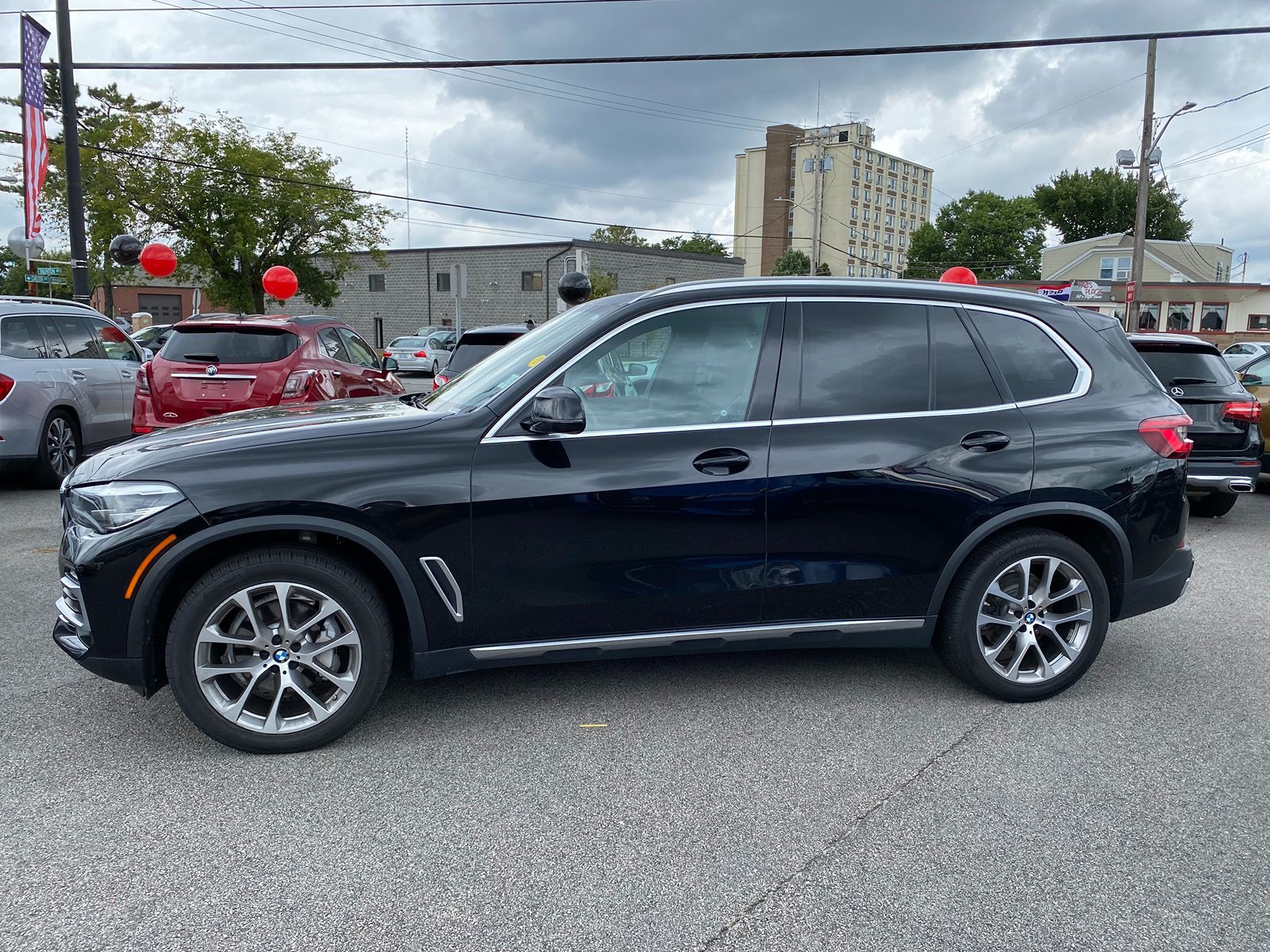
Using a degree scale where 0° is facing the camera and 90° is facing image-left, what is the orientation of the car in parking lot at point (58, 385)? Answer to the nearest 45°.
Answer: approximately 225°

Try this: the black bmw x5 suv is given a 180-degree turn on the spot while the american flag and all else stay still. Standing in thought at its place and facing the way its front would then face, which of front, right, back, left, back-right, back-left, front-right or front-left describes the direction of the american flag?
back-left

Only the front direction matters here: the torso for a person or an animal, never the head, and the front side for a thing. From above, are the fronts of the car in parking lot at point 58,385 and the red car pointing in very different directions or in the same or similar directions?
same or similar directions

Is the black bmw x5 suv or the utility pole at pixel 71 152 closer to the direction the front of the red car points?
the utility pole

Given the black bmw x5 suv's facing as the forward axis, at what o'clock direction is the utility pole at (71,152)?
The utility pole is roughly at 2 o'clock from the black bmw x5 suv.

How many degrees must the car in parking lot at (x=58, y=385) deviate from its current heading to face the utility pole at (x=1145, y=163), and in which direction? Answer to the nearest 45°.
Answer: approximately 45° to its right

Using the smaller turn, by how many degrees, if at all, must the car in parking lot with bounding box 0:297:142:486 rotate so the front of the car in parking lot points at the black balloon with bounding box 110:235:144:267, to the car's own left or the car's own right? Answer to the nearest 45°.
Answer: approximately 45° to the car's own left

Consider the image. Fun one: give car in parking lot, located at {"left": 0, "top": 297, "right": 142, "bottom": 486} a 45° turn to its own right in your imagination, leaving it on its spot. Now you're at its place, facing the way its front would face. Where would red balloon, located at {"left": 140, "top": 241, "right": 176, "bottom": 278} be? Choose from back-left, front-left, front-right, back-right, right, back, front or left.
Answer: left

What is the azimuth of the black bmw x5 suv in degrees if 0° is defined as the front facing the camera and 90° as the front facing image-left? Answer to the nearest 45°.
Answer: approximately 90°

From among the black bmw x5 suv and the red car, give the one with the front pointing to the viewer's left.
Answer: the black bmw x5 suv

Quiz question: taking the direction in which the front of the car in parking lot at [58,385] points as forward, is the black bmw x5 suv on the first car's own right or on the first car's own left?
on the first car's own right

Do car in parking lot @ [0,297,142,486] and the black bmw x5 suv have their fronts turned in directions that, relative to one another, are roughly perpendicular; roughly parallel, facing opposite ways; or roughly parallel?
roughly perpendicular

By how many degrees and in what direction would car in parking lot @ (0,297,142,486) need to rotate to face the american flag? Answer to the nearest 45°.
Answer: approximately 45° to its left

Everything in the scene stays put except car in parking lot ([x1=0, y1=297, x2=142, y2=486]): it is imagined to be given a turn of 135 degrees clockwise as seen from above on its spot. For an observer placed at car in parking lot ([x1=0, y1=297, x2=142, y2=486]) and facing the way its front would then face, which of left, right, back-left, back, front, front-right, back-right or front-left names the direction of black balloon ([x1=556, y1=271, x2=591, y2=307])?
left

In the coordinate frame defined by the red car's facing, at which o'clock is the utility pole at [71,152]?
The utility pole is roughly at 10 o'clock from the red car.

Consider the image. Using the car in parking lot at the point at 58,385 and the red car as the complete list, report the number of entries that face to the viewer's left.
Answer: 0

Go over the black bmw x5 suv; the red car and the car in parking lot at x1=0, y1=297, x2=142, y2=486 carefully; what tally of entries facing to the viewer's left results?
1
